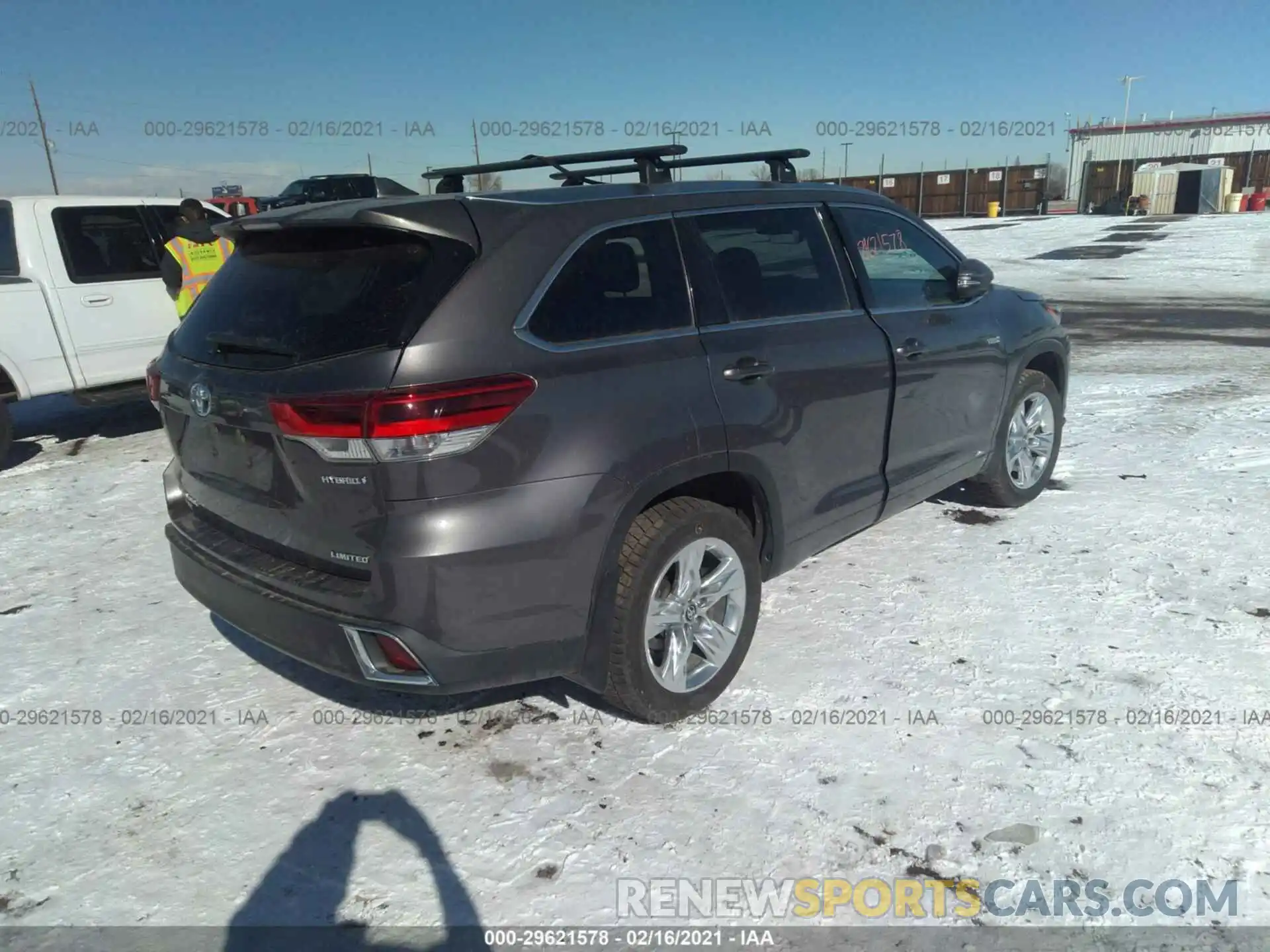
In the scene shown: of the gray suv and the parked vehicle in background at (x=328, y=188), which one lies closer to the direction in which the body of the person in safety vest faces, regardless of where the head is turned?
the parked vehicle in background

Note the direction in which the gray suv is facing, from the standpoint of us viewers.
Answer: facing away from the viewer and to the right of the viewer

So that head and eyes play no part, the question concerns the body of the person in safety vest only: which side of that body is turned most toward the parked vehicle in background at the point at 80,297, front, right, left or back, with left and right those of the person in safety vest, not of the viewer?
left

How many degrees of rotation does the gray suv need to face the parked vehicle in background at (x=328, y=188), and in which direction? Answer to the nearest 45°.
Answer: approximately 45° to its left

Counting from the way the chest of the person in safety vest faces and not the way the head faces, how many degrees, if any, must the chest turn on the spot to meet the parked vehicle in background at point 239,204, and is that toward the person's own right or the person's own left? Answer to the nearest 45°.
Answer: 0° — they already face it

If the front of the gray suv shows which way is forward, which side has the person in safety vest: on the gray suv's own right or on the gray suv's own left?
on the gray suv's own left

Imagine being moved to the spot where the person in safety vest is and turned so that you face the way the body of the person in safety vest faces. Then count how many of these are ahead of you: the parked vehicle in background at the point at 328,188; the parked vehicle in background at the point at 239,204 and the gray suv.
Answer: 2

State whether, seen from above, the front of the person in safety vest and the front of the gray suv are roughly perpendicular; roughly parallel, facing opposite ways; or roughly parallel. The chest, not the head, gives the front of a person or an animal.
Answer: roughly perpendicular

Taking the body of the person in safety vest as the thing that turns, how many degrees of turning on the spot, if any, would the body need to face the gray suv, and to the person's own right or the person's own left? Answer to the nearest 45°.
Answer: approximately 180°

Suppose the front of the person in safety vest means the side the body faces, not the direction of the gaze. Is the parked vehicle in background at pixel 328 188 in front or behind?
in front

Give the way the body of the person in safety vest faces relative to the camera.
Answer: away from the camera
